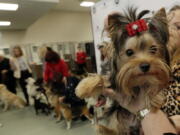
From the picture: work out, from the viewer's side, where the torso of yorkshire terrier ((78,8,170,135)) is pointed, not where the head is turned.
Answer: toward the camera

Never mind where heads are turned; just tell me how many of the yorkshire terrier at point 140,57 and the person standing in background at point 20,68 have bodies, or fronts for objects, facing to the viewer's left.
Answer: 0

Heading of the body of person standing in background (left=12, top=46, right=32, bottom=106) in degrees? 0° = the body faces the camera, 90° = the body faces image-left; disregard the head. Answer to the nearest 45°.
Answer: approximately 0°

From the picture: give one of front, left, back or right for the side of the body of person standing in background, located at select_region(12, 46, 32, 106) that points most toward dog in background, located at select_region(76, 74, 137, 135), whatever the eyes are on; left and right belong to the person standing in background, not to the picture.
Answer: front

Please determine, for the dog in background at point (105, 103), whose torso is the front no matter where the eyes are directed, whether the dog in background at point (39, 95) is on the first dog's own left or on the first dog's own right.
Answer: on the first dog's own right

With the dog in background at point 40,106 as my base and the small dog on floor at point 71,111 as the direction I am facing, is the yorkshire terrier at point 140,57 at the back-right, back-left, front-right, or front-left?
front-right

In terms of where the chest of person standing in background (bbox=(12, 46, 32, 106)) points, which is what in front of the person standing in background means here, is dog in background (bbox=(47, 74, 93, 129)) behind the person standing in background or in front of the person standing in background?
in front

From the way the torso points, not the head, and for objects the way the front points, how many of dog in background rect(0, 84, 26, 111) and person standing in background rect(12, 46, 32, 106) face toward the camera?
1

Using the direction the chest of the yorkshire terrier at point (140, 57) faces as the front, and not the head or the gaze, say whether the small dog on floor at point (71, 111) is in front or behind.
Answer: behind

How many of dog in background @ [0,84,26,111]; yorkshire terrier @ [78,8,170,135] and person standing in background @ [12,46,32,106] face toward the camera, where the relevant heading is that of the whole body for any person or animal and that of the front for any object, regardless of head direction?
2

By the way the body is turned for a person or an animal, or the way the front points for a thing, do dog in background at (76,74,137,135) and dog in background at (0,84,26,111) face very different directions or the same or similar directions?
same or similar directions
